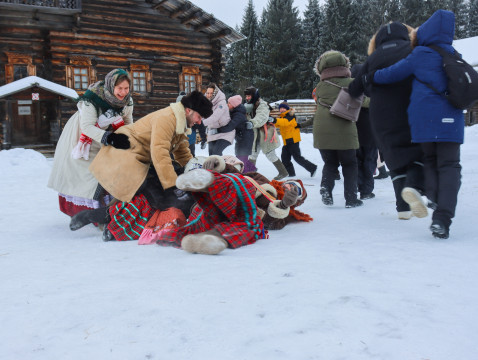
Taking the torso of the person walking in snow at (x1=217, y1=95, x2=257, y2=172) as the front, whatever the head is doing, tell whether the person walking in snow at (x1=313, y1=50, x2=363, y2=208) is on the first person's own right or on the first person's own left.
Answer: on the first person's own left

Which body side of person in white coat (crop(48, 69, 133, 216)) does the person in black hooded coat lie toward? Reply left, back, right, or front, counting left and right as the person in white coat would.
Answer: front

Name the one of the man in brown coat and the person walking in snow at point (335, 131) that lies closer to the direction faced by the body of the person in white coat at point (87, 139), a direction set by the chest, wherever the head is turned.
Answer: the man in brown coat

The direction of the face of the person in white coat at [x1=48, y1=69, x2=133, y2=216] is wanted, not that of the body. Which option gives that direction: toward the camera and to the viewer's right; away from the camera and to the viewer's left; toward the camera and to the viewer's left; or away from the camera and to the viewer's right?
toward the camera and to the viewer's right

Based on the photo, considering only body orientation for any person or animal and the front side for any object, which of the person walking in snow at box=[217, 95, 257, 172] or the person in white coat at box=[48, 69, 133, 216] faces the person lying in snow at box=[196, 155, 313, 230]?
the person in white coat

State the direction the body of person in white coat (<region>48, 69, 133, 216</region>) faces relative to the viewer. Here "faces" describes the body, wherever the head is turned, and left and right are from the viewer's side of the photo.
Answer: facing the viewer and to the right of the viewer

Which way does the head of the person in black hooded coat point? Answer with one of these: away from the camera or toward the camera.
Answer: away from the camera

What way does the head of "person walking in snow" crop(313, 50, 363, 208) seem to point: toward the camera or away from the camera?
away from the camera

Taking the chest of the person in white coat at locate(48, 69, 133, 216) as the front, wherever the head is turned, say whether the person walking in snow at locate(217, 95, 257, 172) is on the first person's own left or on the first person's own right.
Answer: on the first person's own left

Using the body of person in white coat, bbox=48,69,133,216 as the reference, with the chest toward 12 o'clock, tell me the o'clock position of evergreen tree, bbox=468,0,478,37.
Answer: The evergreen tree is roughly at 9 o'clock from the person in white coat.

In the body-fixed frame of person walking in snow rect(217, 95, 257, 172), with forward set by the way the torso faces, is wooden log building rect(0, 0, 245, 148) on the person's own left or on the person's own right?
on the person's own right

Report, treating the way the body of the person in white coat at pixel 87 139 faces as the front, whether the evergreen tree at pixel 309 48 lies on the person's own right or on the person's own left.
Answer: on the person's own left

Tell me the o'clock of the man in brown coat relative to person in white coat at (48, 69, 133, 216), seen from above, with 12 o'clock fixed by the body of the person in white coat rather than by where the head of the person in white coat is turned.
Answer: The man in brown coat is roughly at 12 o'clock from the person in white coat.
